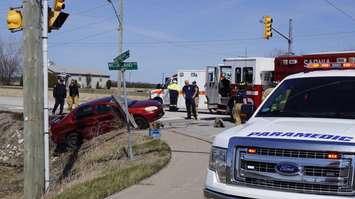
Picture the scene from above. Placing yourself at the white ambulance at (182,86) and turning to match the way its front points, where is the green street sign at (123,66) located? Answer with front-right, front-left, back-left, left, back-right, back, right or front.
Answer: left

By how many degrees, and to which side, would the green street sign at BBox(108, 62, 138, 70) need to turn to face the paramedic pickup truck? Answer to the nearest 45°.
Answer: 0° — it already faces it

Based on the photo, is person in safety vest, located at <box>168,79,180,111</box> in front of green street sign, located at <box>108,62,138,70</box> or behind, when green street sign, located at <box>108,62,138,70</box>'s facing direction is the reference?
behind

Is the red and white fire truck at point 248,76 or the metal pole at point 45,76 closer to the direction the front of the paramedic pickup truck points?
the metal pole

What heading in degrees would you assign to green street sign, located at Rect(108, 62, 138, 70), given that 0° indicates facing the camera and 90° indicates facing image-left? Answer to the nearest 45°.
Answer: approximately 0°

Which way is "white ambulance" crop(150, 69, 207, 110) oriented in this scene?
to the viewer's left

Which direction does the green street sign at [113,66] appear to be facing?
toward the camera

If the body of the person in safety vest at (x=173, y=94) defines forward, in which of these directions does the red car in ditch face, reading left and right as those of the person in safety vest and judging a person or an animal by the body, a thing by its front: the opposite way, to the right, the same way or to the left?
to the right

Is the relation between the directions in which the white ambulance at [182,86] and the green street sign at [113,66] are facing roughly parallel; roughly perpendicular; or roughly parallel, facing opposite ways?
roughly perpendicular

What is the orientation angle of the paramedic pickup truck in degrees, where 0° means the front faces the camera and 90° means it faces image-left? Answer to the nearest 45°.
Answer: approximately 45°
